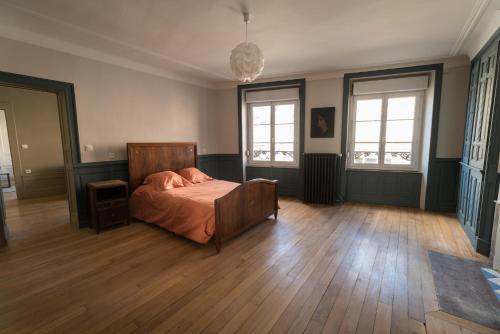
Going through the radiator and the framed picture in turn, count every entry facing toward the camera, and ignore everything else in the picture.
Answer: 2

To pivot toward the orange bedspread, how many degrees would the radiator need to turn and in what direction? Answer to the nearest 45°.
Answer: approximately 45° to its right

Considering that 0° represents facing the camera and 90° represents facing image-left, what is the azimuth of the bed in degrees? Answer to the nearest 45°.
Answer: approximately 315°
